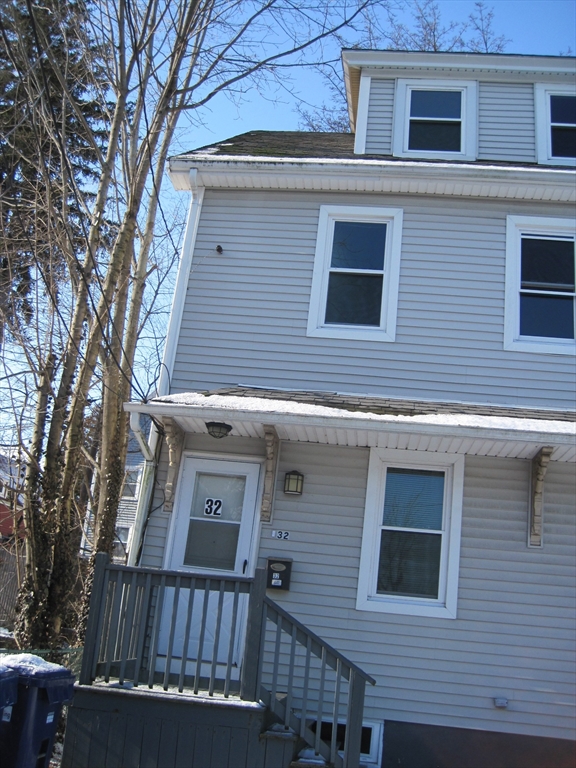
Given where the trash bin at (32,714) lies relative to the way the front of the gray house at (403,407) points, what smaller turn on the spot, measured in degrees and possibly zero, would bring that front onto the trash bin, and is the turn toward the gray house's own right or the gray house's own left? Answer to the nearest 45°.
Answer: approximately 45° to the gray house's own right

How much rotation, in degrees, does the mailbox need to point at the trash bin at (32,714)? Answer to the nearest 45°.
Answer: approximately 45° to its right

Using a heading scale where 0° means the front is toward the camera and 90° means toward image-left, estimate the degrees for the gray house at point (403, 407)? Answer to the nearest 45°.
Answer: approximately 0°

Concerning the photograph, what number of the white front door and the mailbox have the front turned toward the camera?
2

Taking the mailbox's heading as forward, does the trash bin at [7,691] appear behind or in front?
in front

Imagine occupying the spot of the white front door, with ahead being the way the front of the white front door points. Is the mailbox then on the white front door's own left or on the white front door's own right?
on the white front door's own left

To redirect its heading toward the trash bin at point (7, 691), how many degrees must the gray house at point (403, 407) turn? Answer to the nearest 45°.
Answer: approximately 45° to its right

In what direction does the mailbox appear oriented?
toward the camera
